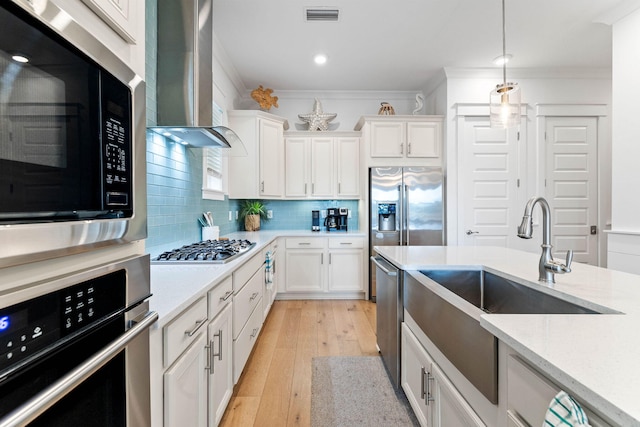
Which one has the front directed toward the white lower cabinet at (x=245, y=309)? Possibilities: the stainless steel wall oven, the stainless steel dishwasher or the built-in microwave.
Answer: the stainless steel dishwasher

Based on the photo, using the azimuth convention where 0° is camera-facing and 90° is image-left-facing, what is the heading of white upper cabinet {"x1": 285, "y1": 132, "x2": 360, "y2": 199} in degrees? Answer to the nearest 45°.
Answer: approximately 0°

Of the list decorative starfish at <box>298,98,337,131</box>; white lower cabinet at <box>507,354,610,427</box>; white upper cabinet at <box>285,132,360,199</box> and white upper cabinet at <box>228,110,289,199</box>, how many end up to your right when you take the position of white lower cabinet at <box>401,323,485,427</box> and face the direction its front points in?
3

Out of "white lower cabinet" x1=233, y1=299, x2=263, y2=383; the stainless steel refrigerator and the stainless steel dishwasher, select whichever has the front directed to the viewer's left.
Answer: the stainless steel dishwasher

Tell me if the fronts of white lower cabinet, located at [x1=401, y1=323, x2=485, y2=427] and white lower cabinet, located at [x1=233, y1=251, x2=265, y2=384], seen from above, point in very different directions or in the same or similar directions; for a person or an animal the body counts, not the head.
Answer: very different directions

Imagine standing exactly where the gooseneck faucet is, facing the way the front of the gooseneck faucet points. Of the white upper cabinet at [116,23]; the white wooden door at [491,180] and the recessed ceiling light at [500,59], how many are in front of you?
1

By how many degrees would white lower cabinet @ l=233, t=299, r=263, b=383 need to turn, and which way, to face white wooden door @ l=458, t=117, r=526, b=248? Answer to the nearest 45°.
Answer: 0° — it already faces it

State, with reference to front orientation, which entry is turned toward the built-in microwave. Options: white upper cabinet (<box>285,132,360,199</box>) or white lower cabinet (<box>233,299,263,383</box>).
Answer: the white upper cabinet

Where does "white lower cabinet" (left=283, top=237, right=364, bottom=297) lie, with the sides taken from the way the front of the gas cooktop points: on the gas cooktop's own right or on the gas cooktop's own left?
on the gas cooktop's own left

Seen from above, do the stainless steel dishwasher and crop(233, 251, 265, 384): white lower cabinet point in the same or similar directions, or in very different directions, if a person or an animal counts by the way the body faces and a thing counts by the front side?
very different directions

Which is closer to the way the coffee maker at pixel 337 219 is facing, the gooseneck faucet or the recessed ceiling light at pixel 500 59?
the gooseneck faucet

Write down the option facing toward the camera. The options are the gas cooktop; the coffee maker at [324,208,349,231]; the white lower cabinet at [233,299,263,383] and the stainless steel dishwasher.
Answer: the coffee maker

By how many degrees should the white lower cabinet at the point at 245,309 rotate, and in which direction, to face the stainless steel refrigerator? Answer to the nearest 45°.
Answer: approximately 45° to its left

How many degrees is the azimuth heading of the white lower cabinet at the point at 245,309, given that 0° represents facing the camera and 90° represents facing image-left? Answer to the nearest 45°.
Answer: approximately 270°

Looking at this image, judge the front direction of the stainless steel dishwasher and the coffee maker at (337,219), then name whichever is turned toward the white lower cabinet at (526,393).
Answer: the coffee maker
